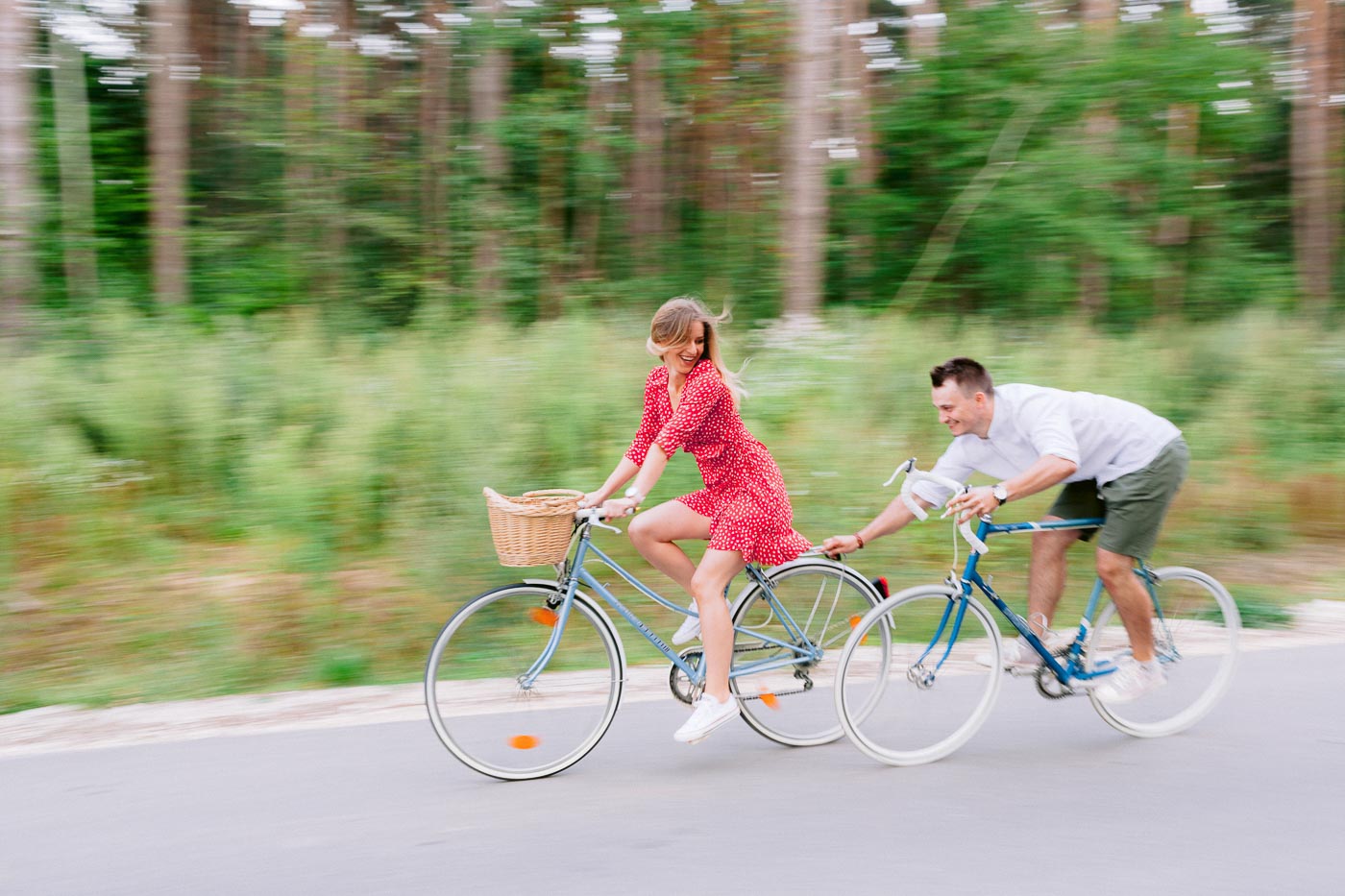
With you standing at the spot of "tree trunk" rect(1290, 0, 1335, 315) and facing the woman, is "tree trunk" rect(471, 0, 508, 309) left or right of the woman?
right

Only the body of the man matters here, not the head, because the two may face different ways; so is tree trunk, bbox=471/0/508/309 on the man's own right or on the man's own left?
on the man's own right

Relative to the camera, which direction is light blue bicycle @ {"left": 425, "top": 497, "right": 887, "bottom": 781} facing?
to the viewer's left

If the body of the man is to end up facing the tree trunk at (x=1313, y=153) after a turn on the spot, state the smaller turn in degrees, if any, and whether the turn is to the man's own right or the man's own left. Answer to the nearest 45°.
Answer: approximately 90° to the man's own right

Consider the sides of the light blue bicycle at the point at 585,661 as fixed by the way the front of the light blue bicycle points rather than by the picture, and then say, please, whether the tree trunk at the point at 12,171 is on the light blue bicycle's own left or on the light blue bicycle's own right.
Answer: on the light blue bicycle's own right

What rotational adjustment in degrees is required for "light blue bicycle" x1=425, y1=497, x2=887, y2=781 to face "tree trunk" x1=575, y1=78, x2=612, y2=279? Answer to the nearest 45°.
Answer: approximately 90° to its right

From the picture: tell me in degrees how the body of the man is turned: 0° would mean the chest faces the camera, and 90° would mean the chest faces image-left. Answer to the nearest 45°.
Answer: approximately 90°

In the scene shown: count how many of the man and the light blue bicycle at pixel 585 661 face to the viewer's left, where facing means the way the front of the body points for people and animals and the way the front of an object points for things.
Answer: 2

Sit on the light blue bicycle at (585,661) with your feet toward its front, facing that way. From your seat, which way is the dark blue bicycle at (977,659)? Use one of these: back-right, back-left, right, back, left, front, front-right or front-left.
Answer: back

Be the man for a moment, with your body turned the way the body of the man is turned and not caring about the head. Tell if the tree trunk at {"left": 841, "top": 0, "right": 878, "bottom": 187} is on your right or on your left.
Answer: on your right

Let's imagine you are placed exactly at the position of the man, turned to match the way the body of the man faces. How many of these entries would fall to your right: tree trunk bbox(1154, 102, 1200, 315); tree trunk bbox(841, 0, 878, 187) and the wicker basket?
2
